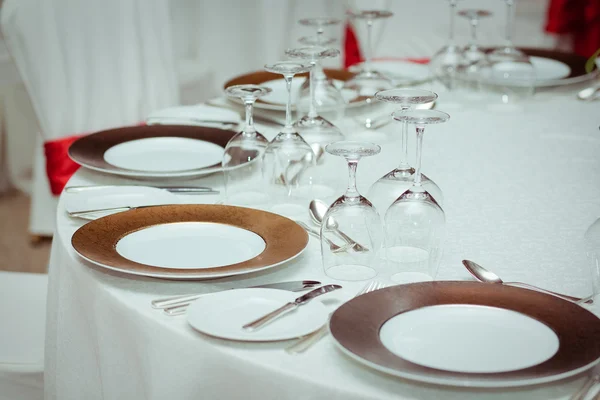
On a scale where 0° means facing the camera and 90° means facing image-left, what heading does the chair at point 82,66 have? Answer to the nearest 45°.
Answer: approximately 315°

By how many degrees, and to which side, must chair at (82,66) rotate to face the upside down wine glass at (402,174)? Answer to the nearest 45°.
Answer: approximately 45° to its right

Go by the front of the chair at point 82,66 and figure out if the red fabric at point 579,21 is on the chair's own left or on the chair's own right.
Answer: on the chair's own left

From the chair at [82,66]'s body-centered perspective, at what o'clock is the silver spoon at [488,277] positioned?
The silver spoon is roughly at 1 o'clock from the chair.

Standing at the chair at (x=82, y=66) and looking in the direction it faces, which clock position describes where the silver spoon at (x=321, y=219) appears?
The silver spoon is roughly at 1 o'clock from the chair.

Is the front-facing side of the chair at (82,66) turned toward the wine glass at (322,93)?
yes

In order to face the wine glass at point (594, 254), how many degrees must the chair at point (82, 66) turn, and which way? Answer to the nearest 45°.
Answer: approximately 45° to its right
